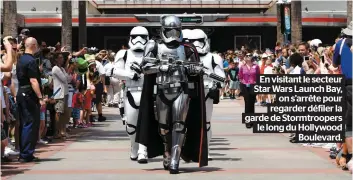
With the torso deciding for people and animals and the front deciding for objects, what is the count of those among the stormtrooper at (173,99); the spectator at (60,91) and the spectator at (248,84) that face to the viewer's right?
1

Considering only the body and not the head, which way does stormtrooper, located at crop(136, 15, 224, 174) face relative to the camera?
toward the camera

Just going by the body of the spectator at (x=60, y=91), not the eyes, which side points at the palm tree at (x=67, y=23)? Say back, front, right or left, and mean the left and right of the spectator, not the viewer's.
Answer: left

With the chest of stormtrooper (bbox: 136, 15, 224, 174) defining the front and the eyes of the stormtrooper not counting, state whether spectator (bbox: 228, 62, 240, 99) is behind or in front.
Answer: behind

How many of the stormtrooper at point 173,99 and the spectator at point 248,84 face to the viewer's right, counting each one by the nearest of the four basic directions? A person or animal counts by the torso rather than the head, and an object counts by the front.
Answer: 0

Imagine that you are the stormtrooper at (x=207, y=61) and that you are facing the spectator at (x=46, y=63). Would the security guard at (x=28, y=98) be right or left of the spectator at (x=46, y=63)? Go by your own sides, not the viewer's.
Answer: left

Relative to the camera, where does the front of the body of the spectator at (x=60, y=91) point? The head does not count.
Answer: to the viewer's right

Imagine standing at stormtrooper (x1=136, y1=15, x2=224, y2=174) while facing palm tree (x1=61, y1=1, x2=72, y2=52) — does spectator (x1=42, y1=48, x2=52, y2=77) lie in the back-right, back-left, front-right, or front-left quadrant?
front-left

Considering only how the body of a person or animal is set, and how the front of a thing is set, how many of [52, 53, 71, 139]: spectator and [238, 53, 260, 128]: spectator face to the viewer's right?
1

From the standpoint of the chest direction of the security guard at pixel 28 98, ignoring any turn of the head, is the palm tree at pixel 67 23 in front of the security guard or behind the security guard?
in front
